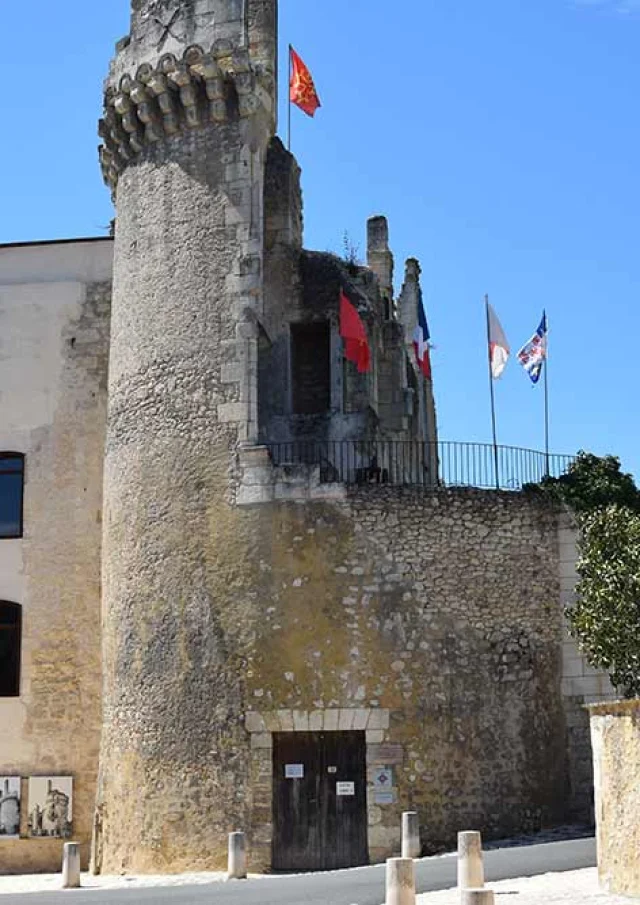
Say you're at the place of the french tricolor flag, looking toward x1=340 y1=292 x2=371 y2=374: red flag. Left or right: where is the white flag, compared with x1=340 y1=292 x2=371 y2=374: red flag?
left

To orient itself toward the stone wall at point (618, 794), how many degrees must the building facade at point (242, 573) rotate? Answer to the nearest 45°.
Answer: approximately 45° to its left

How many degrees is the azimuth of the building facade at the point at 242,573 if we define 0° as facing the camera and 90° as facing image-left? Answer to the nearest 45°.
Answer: approximately 0°
